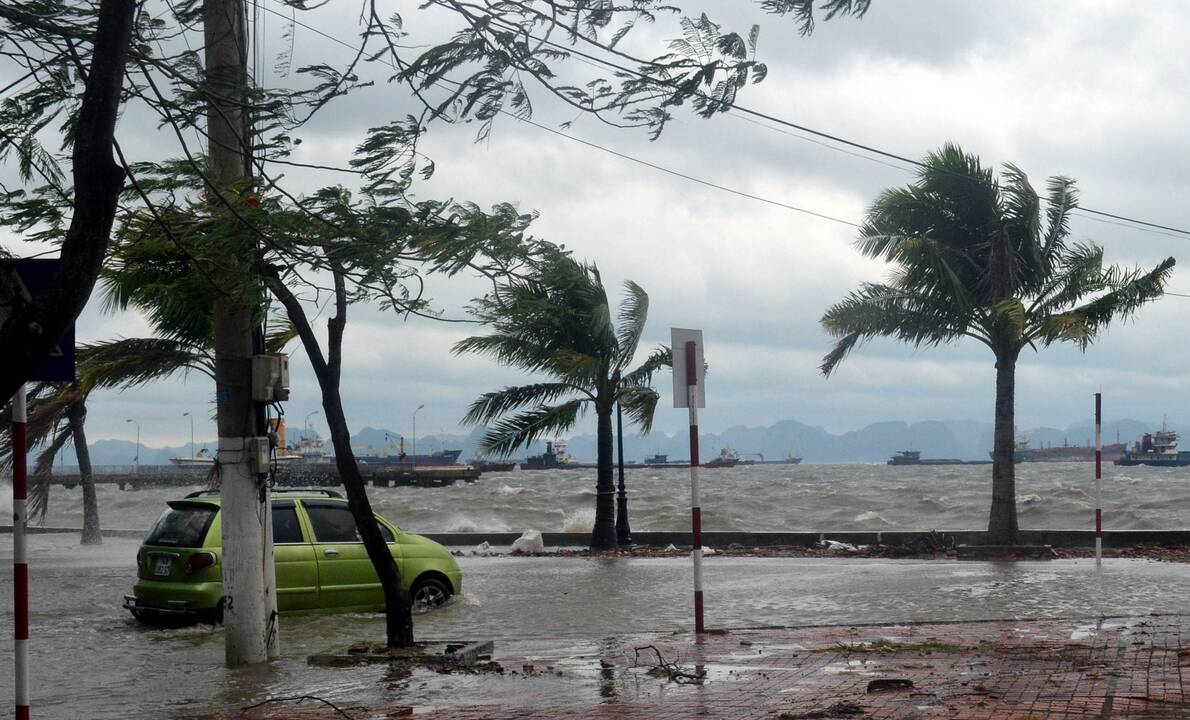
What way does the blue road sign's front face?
toward the camera

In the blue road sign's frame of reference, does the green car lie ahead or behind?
behind

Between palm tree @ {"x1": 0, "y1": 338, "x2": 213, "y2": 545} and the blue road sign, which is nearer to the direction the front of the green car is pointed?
the palm tree

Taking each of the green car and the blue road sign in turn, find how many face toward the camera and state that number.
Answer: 1

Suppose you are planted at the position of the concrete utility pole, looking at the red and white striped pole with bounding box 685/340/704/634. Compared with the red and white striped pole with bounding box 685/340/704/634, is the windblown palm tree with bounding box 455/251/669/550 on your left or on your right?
left

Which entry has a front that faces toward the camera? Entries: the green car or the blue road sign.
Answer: the blue road sign

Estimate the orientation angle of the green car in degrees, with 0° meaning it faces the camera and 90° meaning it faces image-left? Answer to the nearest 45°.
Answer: approximately 225°

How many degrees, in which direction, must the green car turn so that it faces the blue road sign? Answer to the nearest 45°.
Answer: approximately 135° to its right

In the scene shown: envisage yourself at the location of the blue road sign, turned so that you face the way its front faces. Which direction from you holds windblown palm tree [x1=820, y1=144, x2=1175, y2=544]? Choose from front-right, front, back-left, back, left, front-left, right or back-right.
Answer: back-left

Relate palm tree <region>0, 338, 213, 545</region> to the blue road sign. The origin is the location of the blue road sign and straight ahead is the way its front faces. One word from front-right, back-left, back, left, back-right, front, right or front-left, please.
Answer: back

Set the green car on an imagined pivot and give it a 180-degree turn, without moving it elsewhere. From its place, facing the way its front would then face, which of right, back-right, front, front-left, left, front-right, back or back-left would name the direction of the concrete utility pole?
front-left
